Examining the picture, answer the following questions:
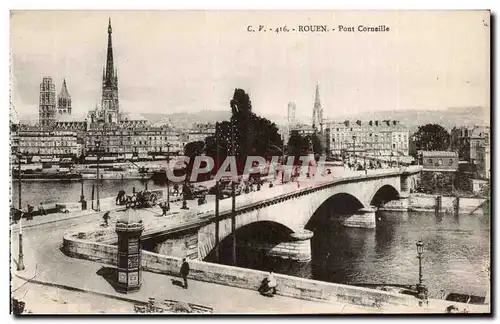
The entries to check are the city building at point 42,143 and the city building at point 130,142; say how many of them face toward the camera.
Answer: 2

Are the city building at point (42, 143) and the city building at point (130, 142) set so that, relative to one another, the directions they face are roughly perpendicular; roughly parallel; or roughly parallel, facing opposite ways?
roughly parallel

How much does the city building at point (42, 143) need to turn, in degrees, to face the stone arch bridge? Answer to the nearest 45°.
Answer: approximately 90° to its left

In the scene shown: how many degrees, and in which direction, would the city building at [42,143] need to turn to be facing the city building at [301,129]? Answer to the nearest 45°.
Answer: approximately 90° to its left

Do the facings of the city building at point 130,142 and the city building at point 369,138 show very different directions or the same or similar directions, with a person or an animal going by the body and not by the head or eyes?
same or similar directions

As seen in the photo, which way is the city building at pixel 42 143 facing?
toward the camera

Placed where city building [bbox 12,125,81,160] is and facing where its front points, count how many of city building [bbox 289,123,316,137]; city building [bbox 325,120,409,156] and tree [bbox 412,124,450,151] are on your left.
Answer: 3

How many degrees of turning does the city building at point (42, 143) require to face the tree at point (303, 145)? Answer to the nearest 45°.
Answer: approximately 90° to its left

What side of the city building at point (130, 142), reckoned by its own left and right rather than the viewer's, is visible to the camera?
front

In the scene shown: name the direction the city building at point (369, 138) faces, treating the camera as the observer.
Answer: facing the viewer

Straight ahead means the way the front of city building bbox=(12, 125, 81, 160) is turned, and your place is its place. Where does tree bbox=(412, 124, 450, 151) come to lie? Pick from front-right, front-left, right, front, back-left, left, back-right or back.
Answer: left

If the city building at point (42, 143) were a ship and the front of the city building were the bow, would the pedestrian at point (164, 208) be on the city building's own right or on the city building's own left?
on the city building's own left

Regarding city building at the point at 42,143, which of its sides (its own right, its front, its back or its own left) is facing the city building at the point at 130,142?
left

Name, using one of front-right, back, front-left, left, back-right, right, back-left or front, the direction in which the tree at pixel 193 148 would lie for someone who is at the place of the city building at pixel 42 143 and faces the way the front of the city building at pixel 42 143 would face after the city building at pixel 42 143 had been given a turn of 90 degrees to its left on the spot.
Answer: front

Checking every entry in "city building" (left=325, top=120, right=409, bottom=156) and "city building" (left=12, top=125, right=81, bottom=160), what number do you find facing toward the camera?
2
